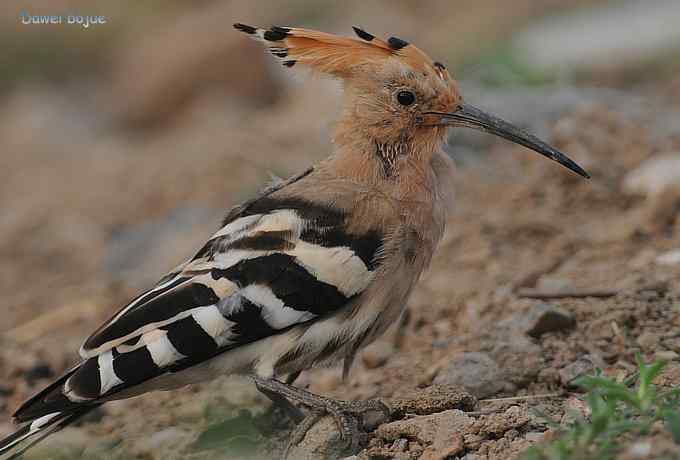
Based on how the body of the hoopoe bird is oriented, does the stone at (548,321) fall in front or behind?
in front

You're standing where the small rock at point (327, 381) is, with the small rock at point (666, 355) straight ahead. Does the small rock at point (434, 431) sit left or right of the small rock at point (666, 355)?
right

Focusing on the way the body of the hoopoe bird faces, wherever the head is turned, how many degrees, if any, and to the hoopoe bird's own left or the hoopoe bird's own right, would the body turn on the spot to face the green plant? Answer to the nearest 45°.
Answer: approximately 45° to the hoopoe bird's own right

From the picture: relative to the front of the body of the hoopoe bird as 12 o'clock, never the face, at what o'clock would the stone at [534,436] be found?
The stone is roughly at 1 o'clock from the hoopoe bird.

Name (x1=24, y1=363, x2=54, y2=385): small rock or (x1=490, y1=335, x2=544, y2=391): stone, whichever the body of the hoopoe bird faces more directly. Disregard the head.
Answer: the stone

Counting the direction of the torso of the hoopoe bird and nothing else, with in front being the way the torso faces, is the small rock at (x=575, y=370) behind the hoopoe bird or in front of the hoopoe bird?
in front

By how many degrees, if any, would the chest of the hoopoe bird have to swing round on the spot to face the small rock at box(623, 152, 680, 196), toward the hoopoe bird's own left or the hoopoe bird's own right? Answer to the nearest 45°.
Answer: approximately 45° to the hoopoe bird's own left

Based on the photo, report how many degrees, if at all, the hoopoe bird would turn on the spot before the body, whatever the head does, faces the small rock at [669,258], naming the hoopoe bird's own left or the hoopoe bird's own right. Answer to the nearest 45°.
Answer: approximately 45° to the hoopoe bird's own left

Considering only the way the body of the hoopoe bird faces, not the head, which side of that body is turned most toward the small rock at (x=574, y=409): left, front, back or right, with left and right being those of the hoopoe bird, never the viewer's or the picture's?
front

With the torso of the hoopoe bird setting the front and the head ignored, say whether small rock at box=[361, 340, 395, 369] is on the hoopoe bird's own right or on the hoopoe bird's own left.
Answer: on the hoopoe bird's own left

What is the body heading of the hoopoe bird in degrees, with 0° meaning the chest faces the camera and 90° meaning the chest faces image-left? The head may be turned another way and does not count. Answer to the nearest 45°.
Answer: approximately 270°

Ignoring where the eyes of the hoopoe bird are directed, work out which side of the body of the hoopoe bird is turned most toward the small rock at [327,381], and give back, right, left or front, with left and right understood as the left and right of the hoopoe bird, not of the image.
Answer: left
